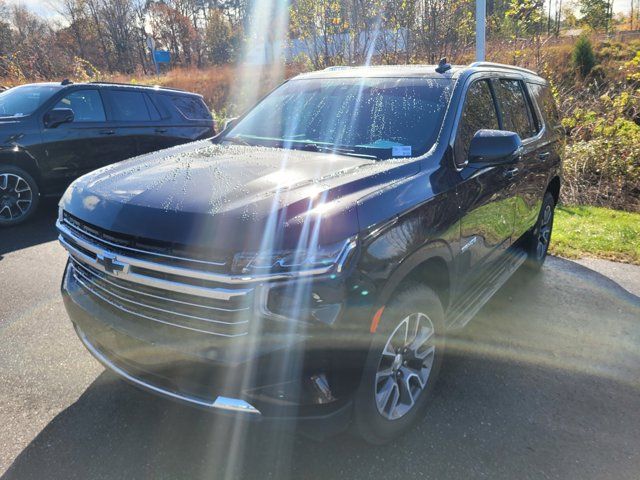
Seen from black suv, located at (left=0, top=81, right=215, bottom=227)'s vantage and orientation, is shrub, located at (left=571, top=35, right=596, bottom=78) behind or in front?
behind

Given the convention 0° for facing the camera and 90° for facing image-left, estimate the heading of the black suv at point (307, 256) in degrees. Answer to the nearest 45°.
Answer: approximately 45°

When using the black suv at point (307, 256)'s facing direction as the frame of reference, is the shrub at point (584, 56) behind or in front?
behind

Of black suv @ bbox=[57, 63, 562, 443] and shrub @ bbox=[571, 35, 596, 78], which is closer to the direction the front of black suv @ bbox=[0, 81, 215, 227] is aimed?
the black suv

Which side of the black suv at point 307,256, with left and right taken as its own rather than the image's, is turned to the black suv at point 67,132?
right
